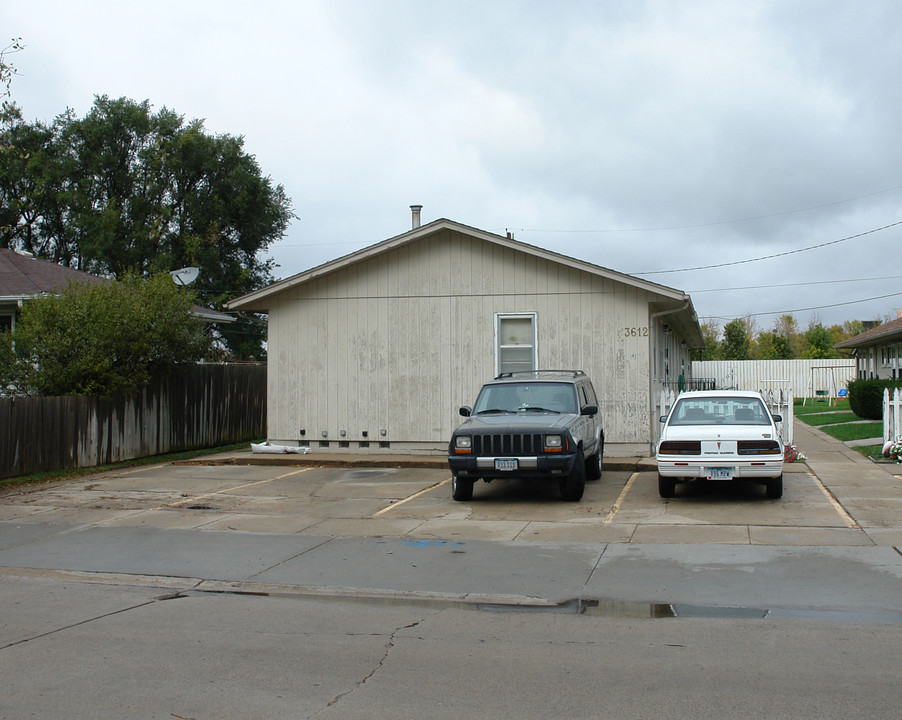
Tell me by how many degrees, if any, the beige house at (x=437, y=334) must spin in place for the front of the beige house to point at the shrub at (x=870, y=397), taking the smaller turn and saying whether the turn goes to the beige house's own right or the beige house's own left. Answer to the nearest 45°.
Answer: approximately 45° to the beige house's own left

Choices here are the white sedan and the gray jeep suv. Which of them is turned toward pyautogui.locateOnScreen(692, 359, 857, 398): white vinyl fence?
the white sedan

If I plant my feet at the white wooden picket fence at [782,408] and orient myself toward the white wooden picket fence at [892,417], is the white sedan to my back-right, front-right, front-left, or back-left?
back-right

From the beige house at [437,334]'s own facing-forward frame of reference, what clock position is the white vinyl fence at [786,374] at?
The white vinyl fence is roughly at 7 o'clock from the beige house.

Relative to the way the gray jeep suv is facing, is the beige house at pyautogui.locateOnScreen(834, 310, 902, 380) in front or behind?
behind

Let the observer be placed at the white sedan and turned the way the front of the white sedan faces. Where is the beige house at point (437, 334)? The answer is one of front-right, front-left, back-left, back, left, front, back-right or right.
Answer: front-left

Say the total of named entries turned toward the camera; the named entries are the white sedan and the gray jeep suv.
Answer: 1

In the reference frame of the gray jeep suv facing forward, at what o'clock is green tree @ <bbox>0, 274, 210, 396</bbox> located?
The green tree is roughly at 4 o'clock from the gray jeep suv.

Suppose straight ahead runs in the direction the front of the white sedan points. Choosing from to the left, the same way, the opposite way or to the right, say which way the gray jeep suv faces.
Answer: the opposite way

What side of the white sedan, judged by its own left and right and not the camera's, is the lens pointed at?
back

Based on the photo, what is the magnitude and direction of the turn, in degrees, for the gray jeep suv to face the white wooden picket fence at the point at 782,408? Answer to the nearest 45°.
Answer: approximately 135° to its left
